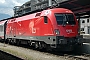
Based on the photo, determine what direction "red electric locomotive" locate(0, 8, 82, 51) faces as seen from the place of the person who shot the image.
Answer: facing the viewer and to the right of the viewer

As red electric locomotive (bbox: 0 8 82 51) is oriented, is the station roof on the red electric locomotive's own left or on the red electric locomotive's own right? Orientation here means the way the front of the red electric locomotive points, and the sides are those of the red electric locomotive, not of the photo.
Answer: on the red electric locomotive's own left
